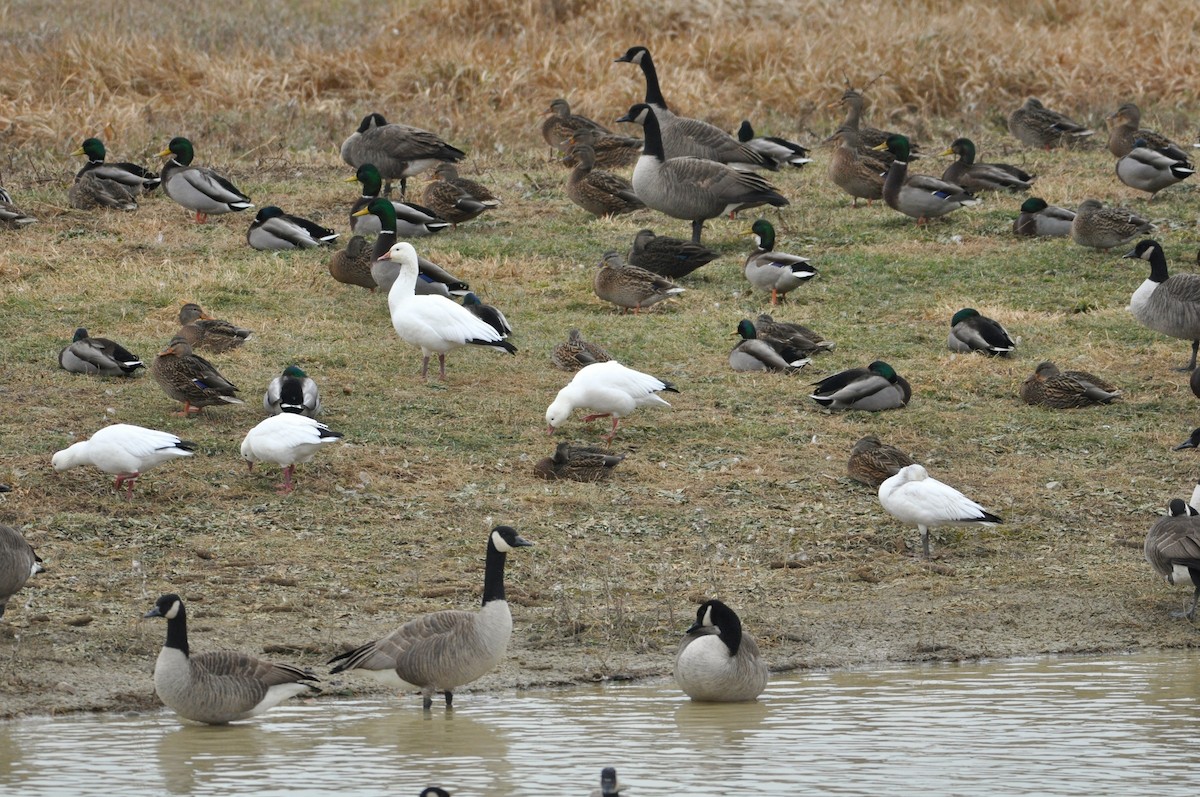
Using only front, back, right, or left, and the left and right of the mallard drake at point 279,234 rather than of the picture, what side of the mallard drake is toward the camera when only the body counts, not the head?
left

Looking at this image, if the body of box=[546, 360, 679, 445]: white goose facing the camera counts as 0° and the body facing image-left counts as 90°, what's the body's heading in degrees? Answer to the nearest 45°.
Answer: approximately 90°

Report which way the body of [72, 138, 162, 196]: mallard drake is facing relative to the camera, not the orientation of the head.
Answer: to the viewer's left

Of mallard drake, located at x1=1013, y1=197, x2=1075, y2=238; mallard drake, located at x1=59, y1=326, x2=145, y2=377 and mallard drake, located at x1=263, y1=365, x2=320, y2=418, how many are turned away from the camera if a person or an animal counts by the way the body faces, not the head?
1

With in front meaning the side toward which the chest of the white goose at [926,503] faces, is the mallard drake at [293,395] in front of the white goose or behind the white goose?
in front

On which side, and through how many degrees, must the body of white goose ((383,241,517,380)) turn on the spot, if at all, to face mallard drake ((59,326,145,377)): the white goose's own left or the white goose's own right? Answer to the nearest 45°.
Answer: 0° — it already faces it

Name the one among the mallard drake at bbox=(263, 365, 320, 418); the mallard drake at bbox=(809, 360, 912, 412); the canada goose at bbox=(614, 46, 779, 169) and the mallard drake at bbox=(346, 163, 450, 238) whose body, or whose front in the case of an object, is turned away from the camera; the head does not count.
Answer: the mallard drake at bbox=(263, 365, 320, 418)

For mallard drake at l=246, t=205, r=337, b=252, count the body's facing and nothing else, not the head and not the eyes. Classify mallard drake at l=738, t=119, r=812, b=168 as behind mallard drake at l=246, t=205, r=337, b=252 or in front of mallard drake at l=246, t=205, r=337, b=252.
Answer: behind

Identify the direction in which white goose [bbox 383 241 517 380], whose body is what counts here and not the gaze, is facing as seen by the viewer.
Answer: to the viewer's left

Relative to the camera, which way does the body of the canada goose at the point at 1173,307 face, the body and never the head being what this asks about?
to the viewer's left

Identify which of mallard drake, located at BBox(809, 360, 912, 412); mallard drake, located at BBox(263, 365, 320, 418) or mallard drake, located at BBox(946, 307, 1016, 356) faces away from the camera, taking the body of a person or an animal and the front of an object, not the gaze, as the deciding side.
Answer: mallard drake, located at BBox(263, 365, 320, 418)

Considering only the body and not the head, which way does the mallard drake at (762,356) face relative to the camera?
to the viewer's left

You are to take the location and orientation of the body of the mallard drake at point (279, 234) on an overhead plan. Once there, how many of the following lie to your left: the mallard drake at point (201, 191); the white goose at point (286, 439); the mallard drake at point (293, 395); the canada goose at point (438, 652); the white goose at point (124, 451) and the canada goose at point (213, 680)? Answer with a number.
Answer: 5

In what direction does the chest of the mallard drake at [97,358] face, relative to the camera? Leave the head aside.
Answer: to the viewer's left

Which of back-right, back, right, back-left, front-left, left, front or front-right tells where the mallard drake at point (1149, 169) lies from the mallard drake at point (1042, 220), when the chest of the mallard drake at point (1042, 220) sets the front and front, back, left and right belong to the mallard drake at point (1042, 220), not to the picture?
back-right

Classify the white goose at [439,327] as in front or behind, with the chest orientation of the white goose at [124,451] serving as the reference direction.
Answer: behind

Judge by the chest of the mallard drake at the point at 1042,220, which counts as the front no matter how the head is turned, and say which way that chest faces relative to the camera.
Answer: to the viewer's left

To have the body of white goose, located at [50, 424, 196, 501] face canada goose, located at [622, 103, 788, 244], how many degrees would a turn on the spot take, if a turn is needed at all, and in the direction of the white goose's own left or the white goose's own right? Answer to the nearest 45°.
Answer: approximately 135° to the white goose's own right
